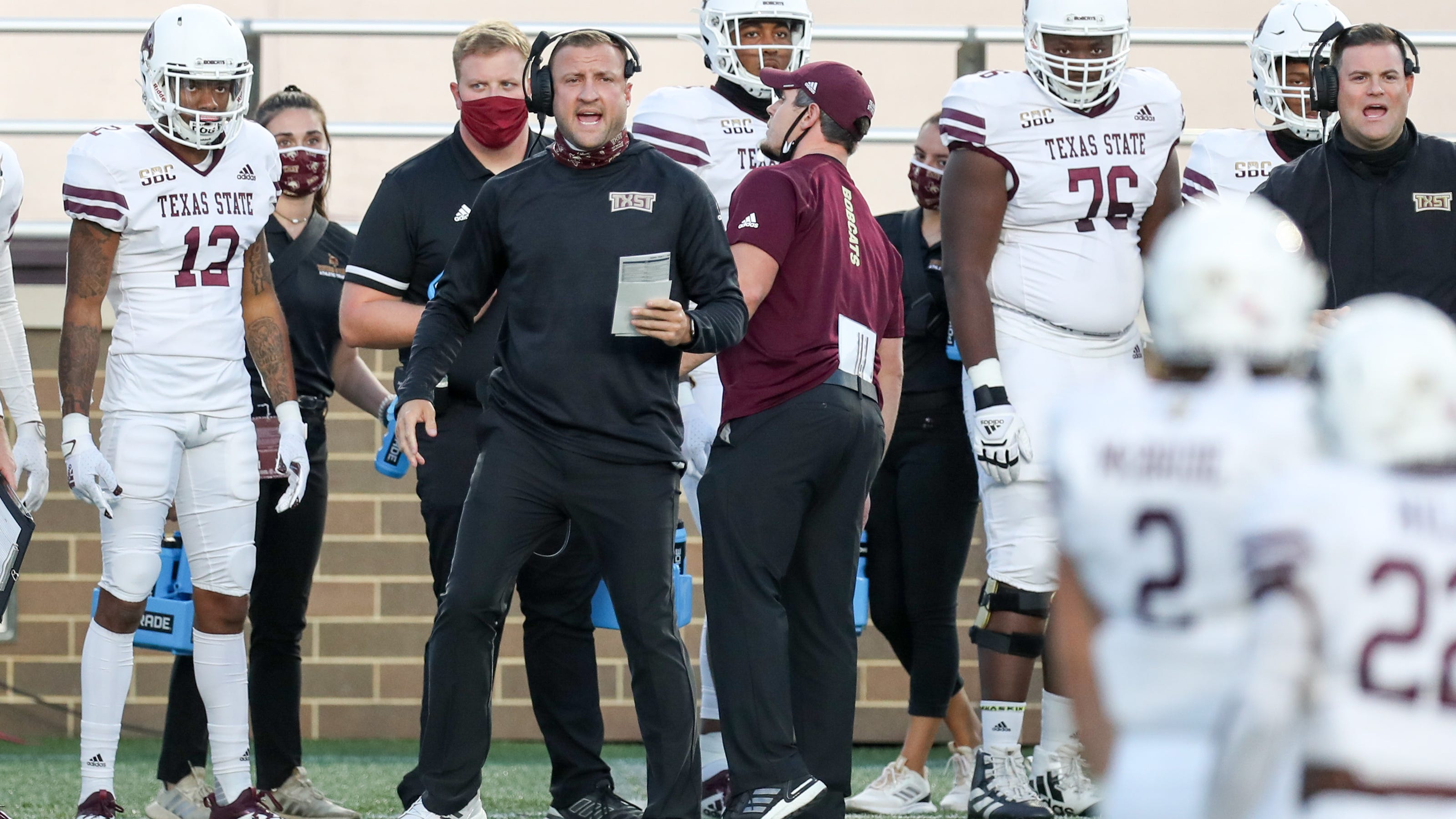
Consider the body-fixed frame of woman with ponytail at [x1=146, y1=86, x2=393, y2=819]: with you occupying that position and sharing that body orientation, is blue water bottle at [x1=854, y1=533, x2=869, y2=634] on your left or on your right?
on your left

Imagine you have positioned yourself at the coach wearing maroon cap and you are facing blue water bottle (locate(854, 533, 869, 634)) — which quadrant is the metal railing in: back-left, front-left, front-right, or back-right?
front-left

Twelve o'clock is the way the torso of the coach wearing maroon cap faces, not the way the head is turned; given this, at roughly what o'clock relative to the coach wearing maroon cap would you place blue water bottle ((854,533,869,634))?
The blue water bottle is roughly at 2 o'clock from the coach wearing maroon cap.

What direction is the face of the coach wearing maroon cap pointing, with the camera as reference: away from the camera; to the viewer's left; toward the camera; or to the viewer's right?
to the viewer's left

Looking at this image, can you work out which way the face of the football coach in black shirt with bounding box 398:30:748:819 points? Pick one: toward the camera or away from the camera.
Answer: toward the camera

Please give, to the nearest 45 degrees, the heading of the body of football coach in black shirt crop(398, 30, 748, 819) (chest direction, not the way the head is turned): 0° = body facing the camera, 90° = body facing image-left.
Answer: approximately 0°

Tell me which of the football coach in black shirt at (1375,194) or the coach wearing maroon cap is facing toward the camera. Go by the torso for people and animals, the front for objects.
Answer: the football coach in black shirt

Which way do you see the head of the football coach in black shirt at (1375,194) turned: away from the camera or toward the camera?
toward the camera

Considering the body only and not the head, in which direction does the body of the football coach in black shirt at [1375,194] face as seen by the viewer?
toward the camera
